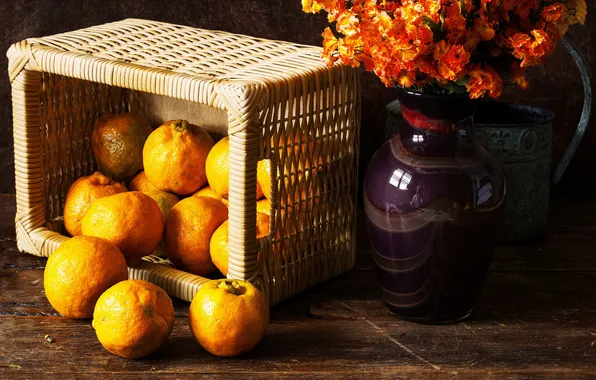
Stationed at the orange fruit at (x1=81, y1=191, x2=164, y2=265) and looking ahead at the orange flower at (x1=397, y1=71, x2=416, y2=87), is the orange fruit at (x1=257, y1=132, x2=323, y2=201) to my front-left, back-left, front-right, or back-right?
front-left

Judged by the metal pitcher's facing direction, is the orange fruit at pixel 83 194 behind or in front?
in front

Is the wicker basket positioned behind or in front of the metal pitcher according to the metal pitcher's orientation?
in front

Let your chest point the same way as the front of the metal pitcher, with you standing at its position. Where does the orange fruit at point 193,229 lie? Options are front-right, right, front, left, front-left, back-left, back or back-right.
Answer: front-left

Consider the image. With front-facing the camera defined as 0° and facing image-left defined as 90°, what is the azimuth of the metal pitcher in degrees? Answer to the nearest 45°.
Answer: approximately 90°

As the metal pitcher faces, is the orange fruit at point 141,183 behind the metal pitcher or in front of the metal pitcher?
in front
